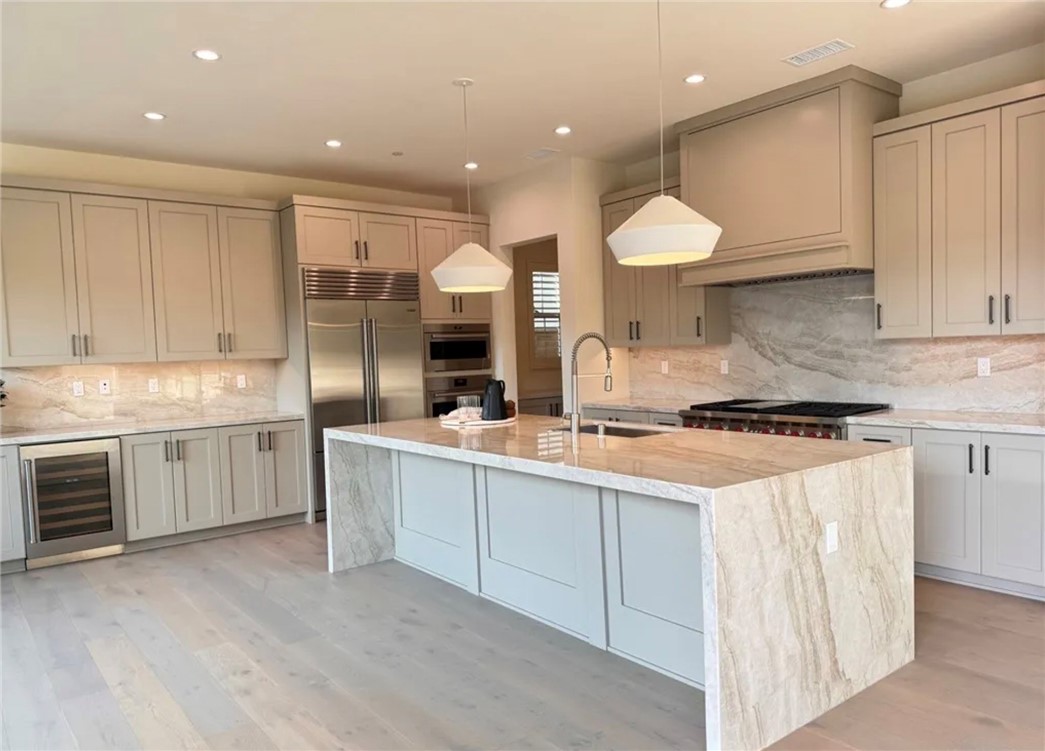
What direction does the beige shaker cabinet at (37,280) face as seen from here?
toward the camera

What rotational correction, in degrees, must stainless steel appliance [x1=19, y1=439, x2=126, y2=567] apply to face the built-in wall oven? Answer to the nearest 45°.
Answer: approximately 90° to its left

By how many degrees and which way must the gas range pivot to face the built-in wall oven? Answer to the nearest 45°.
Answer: approximately 45° to its right

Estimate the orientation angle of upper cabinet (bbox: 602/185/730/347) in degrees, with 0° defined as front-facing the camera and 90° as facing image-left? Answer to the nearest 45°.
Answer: approximately 45°

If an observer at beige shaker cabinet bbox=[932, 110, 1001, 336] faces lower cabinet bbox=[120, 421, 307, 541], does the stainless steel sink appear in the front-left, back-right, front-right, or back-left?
front-left

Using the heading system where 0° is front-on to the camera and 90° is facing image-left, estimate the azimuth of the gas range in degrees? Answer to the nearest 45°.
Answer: approximately 45°

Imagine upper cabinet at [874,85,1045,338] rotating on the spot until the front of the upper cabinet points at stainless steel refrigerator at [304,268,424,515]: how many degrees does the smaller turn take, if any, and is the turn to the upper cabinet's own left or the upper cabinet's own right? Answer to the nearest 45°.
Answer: approximately 45° to the upper cabinet's own right

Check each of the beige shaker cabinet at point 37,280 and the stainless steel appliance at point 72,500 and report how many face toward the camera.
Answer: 2

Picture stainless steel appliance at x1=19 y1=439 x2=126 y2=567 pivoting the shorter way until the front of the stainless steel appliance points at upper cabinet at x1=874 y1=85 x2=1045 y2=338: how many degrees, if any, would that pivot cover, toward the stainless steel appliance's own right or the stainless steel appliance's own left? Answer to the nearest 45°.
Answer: approximately 45° to the stainless steel appliance's own left

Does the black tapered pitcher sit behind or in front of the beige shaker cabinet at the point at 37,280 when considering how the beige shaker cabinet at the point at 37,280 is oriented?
in front

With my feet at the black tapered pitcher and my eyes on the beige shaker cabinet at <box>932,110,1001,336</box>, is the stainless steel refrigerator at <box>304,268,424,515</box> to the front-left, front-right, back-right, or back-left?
back-left

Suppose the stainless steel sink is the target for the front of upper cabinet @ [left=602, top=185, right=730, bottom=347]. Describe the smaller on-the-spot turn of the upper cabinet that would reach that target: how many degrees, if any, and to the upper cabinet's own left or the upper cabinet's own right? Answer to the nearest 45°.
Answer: approximately 45° to the upper cabinet's own left

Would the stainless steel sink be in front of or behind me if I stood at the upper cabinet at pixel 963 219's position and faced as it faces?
in front

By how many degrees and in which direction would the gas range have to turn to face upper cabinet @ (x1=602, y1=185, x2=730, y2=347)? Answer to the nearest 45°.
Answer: approximately 90° to its right
